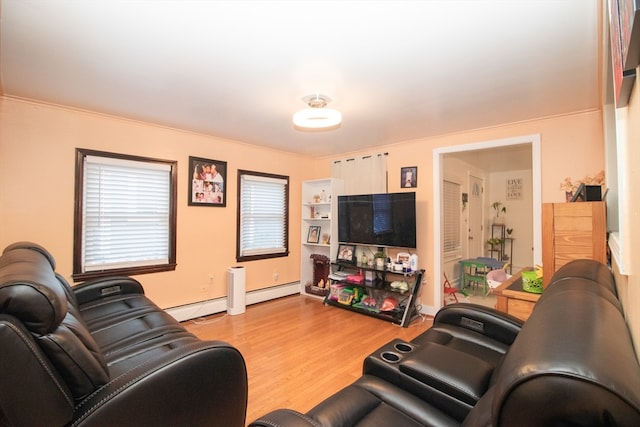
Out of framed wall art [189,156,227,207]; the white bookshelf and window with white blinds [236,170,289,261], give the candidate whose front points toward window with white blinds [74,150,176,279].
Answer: the white bookshelf

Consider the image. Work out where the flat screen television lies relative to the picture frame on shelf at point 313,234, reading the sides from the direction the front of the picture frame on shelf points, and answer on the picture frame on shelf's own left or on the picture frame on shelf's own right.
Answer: on the picture frame on shelf's own left

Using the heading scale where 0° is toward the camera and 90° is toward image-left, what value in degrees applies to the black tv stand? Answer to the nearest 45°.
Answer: approximately 45°

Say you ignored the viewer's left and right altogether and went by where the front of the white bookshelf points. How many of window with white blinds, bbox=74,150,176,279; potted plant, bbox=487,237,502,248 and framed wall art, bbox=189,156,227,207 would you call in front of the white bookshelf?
2

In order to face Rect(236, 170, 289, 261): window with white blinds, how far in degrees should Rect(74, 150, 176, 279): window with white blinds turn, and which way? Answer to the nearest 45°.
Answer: approximately 45° to its left

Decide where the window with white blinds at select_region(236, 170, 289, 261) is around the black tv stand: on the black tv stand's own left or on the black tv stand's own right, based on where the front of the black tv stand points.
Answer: on the black tv stand's own right

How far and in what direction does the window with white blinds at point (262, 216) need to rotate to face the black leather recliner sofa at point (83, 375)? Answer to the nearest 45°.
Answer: approximately 45° to its right

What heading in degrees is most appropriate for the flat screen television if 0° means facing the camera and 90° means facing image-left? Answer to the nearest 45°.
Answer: approximately 45°
